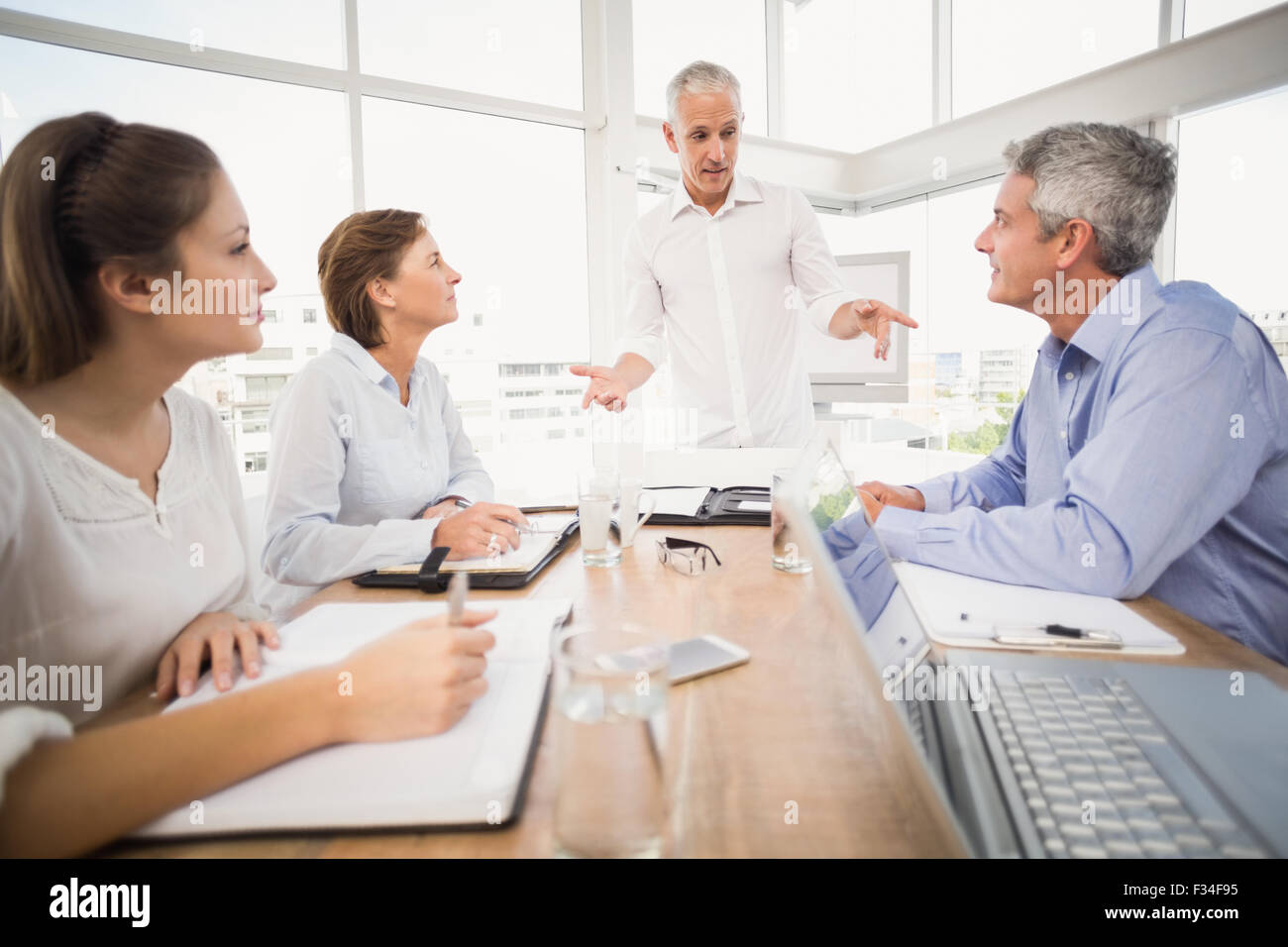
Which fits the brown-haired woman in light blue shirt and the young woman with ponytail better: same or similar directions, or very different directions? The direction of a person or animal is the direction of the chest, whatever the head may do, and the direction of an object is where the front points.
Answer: same or similar directions

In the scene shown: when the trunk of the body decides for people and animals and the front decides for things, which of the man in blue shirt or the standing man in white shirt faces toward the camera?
the standing man in white shirt

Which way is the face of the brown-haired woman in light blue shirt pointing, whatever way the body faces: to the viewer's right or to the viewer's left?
to the viewer's right

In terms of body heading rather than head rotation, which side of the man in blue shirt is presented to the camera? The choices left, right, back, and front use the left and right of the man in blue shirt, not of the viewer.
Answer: left

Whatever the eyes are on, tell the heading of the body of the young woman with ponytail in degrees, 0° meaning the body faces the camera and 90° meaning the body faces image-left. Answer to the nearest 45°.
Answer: approximately 315°

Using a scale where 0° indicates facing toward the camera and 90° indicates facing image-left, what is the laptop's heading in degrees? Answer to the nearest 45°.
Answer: approximately 270°

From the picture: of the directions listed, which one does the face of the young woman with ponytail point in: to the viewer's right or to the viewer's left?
to the viewer's right

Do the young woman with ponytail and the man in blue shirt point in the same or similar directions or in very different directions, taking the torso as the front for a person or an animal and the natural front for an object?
very different directions

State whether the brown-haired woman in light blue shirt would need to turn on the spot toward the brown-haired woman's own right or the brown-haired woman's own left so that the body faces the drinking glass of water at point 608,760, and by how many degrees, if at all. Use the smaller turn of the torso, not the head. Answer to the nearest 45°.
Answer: approximately 45° to the brown-haired woman's own right

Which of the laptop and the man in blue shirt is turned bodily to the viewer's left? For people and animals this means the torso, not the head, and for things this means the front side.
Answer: the man in blue shirt

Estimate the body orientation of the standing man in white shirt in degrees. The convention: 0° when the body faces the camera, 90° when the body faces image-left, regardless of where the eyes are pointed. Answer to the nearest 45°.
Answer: approximately 0°

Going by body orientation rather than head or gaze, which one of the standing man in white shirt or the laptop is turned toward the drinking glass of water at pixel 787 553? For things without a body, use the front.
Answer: the standing man in white shirt

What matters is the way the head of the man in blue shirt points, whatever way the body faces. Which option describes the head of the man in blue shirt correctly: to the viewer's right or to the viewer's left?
to the viewer's left

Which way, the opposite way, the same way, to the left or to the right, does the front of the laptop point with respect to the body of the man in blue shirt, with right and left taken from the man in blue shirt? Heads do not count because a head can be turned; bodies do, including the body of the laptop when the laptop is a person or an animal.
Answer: the opposite way

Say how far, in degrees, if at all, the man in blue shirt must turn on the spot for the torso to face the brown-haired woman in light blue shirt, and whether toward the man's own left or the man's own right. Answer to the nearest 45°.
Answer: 0° — they already face them

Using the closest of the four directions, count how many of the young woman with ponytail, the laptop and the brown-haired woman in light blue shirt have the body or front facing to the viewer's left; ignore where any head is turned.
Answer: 0
